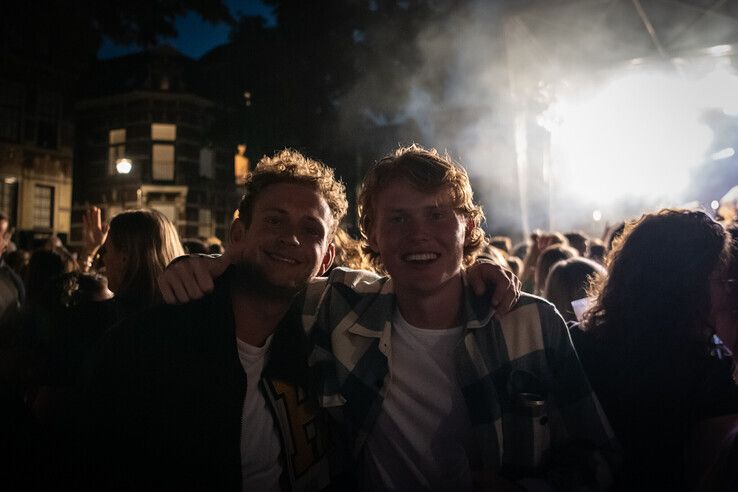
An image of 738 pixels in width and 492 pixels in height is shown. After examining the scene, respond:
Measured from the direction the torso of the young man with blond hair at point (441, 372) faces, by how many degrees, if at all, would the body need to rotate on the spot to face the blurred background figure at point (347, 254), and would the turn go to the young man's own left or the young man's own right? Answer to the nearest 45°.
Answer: approximately 180°

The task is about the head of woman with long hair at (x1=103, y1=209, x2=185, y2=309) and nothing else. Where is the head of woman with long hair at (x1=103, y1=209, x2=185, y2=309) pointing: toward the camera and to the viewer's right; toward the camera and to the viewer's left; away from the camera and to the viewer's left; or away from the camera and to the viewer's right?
away from the camera and to the viewer's left

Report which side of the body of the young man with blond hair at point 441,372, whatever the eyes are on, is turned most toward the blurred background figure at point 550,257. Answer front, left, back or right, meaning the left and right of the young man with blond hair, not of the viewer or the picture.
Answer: back

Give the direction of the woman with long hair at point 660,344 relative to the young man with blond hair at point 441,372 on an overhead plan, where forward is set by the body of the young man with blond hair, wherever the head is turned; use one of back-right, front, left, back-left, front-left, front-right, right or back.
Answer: left

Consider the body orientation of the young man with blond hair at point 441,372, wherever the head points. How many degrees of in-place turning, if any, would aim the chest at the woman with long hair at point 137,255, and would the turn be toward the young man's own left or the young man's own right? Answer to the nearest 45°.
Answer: approximately 135° to the young man's own right

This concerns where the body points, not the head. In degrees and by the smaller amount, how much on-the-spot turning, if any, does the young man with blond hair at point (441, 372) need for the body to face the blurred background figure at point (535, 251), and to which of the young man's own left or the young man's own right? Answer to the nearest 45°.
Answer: approximately 180°

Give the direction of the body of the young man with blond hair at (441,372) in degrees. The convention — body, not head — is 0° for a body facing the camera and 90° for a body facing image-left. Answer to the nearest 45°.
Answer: approximately 0°

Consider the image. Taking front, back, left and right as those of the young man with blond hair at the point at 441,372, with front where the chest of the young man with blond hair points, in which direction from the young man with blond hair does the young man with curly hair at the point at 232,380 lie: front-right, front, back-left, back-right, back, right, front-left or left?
right

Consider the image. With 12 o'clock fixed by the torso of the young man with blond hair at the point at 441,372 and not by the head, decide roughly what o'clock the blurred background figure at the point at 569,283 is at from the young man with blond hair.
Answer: The blurred background figure is roughly at 7 o'clock from the young man with blond hair.

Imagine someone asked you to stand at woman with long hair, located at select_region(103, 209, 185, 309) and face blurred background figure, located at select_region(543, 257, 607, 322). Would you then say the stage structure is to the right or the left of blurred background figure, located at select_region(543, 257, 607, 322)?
left
